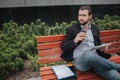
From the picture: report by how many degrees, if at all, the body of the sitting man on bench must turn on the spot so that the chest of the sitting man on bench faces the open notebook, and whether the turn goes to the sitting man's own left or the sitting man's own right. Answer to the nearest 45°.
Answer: approximately 90° to the sitting man's own right
